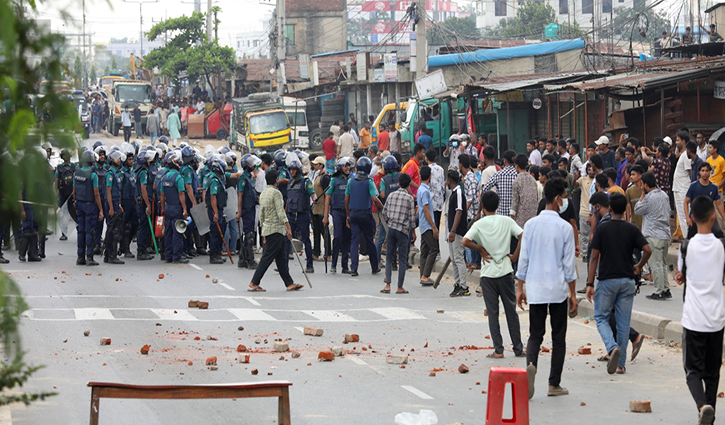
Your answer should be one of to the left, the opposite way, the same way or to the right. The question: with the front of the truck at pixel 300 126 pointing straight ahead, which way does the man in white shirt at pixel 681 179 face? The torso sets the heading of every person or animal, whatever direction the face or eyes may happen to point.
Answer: to the right

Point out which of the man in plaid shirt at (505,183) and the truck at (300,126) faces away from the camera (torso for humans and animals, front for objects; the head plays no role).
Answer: the man in plaid shirt

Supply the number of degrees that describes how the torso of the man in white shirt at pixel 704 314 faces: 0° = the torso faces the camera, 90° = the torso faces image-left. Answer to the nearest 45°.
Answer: approximately 180°

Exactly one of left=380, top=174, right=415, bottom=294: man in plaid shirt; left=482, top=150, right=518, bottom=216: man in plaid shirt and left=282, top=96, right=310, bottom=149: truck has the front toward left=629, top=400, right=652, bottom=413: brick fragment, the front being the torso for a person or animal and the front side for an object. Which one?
the truck

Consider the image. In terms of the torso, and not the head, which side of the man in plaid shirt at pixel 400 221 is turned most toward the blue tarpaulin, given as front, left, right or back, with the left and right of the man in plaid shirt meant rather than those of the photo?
front

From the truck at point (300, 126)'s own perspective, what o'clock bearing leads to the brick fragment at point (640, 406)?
The brick fragment is roughly at 12 o'clock from the truck.

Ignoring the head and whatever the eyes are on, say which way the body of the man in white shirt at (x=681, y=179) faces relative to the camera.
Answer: to the viewer's left

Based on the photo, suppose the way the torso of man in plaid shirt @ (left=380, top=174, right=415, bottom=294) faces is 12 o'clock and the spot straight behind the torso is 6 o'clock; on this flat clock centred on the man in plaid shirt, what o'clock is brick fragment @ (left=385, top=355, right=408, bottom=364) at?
The brick fragment is roughly at 6 o'clock from the man in plaid shirt.

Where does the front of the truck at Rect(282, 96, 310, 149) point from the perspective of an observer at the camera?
facing the viewer

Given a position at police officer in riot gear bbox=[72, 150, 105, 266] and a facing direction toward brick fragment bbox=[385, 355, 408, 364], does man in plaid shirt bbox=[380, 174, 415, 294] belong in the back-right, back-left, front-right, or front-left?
front-left

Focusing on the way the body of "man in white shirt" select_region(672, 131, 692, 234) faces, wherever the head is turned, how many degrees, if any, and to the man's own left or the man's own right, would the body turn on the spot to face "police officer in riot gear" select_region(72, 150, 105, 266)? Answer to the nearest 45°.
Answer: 0° — they already face them

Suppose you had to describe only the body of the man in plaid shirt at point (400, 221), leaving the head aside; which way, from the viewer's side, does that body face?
away from the camera

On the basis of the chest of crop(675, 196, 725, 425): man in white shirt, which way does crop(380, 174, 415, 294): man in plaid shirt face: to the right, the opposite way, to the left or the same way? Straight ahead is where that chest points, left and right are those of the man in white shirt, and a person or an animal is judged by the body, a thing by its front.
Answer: the same way

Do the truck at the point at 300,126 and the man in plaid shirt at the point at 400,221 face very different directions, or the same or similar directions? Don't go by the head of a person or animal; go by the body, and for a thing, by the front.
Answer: very different directions

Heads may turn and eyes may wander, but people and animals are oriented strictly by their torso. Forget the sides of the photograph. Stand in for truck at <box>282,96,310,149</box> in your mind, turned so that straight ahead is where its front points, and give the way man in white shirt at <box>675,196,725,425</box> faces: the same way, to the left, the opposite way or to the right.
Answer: the opposite way
